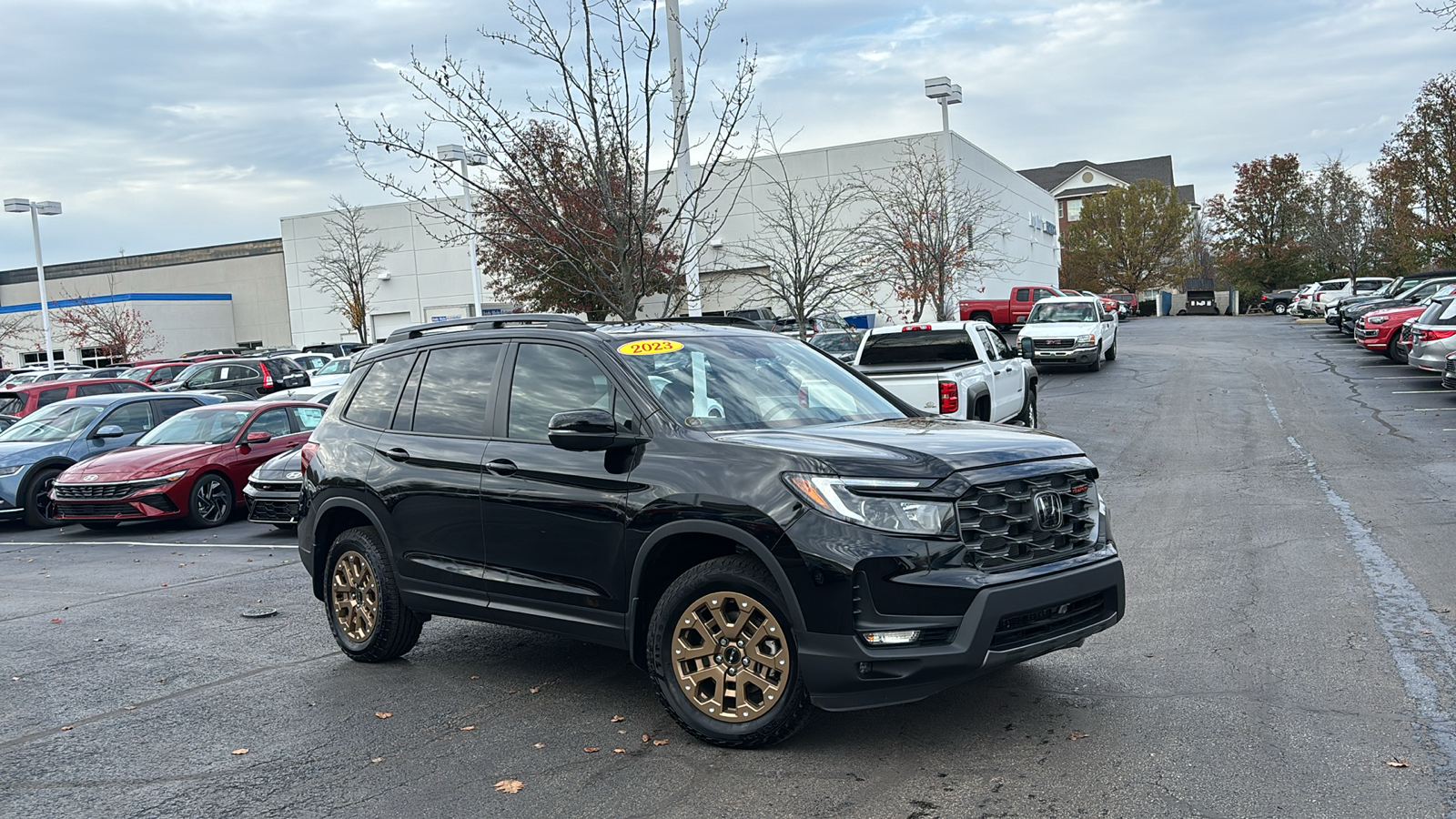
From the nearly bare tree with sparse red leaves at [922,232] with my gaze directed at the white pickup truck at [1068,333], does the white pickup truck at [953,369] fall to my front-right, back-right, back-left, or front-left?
front-right

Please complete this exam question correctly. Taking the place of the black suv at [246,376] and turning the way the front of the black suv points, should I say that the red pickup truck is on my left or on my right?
on my right

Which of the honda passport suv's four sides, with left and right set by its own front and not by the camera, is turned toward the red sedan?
back

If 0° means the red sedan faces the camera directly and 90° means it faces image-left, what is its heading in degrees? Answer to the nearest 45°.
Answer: approximately 45°

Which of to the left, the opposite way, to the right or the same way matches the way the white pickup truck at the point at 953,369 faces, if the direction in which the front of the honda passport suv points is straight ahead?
to the left

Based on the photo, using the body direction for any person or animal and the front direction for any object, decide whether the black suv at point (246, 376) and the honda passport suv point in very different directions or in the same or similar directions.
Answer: very different directions

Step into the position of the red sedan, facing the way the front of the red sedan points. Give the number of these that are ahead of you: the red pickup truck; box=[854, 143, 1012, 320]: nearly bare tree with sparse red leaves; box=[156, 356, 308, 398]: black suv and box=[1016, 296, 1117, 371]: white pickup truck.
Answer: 0

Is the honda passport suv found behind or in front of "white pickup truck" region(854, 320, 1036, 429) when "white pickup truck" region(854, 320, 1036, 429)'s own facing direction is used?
behind

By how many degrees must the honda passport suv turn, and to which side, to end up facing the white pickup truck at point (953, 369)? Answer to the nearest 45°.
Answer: approximately 135° to its left

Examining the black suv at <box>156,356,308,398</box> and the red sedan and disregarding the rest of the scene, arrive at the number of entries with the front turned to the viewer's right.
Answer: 0

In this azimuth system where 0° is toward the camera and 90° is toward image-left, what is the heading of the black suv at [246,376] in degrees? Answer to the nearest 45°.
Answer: approximately 135°

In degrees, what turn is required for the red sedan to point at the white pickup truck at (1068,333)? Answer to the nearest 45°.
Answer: approximately 135° to its left

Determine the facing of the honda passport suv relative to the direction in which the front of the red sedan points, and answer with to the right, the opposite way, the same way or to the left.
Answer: to the left

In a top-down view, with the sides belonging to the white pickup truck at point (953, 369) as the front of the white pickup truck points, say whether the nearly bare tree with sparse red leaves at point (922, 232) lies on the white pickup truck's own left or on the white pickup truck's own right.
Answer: on the white pickup truck's own left

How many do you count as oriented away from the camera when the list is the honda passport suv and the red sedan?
0

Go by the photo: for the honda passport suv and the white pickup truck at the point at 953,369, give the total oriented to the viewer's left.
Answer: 0

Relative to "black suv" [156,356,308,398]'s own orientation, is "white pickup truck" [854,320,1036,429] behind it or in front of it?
behind

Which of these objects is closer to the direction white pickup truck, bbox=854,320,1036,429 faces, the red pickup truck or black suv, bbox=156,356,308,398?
the red pickup truck

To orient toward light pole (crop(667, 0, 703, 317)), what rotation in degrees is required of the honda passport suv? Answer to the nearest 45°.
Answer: approximately 135° to its left
